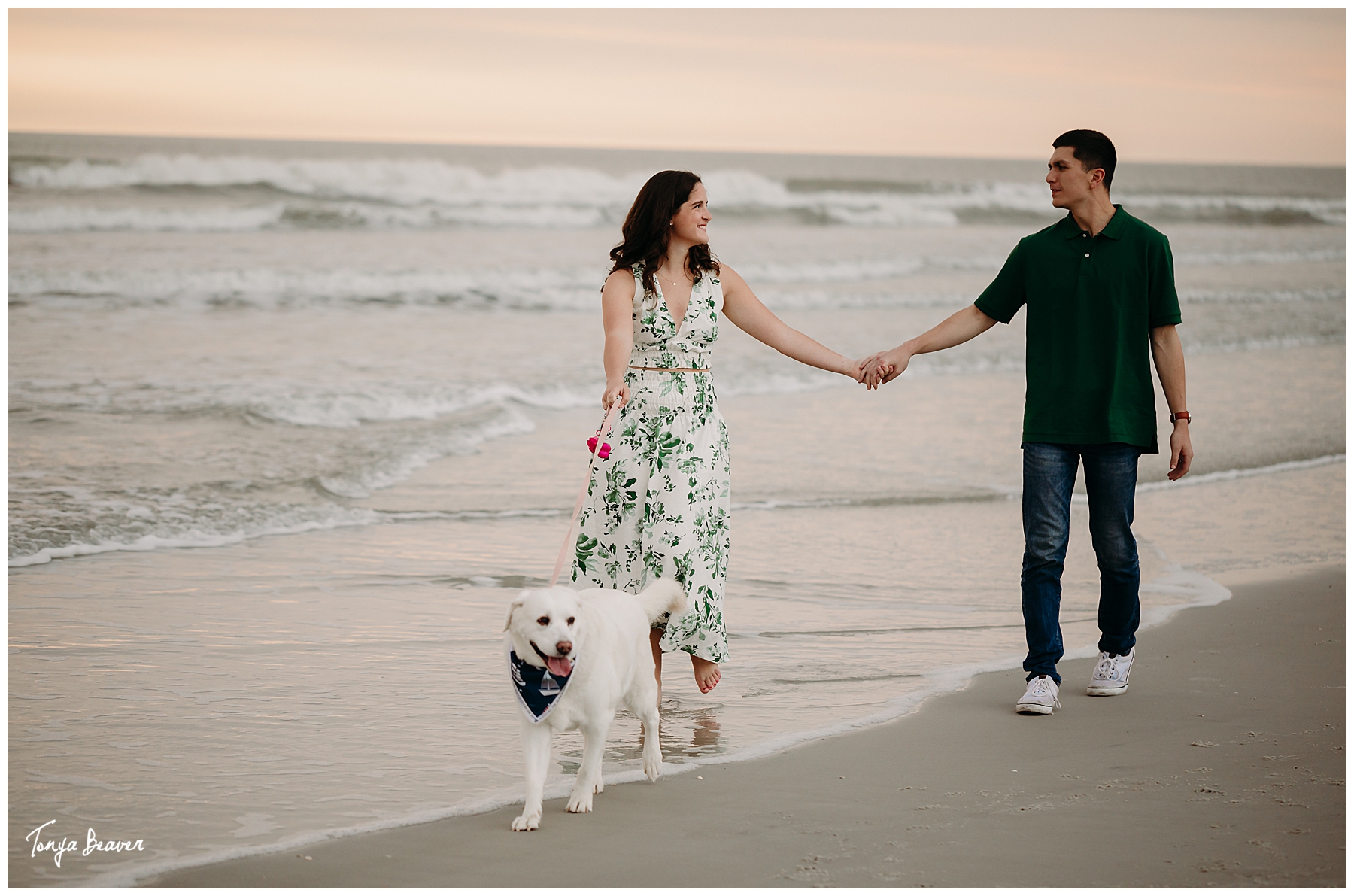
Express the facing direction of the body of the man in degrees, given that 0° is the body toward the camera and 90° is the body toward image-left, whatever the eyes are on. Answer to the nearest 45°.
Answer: approximately 0°

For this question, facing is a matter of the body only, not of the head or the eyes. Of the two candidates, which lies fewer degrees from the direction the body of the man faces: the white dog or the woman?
the white dog

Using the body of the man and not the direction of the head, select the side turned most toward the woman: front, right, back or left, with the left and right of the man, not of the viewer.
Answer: right

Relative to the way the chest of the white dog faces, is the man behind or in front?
behind

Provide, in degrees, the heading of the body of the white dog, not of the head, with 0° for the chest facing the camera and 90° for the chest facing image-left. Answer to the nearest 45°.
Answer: approximately 45°

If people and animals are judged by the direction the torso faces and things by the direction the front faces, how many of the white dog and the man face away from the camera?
0

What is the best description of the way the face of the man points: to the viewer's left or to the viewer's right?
to the viewer's left

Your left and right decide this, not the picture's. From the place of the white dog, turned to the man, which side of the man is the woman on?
left

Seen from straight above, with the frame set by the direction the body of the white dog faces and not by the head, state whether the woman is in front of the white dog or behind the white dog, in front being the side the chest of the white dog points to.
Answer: behind

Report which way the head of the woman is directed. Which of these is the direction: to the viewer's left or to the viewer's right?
to the viewer's right
